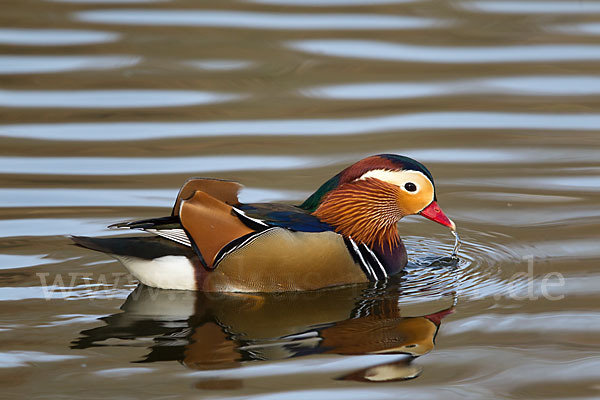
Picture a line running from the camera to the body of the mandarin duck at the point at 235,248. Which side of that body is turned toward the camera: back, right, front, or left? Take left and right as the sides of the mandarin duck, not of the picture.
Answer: right
